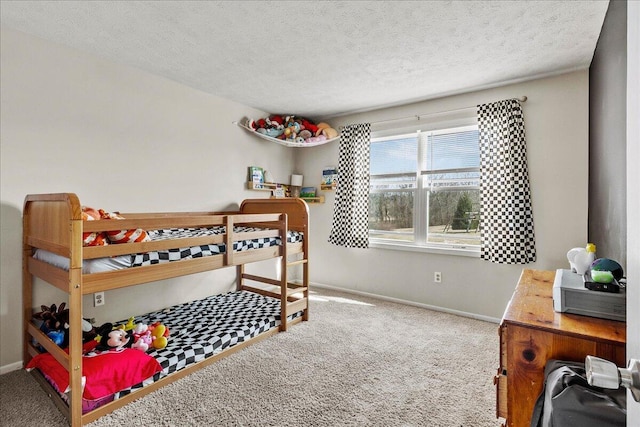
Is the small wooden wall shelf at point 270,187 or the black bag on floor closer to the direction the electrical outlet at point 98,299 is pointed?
the black bag on floor

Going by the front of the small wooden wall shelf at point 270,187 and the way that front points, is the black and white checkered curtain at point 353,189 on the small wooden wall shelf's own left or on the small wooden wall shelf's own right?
on the small wooden wall shelf's own left

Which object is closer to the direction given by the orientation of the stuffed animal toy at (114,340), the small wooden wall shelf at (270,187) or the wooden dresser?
the wooden dresser

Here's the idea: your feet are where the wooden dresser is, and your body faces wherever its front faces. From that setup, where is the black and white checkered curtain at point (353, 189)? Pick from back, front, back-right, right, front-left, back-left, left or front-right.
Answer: front-right

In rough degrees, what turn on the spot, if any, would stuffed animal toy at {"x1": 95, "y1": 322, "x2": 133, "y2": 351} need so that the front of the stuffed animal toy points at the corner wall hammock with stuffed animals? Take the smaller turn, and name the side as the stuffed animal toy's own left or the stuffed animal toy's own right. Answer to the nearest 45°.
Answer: approximately 90° to the stuffed animal toy's own left

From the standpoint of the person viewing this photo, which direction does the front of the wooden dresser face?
facing to the left of the viewer

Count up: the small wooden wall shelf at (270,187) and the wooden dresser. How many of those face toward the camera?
1

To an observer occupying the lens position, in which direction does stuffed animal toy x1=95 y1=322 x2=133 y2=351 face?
facing the viewer and to the right of the viewer

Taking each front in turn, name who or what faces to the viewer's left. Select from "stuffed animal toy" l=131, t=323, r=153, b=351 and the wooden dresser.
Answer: the wooden dresser

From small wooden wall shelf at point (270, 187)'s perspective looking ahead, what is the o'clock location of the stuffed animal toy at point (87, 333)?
The stuffed animal toy is roughly at 1 o'clock from the small wooden wall shelf.
